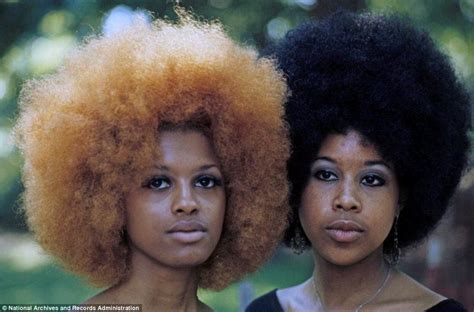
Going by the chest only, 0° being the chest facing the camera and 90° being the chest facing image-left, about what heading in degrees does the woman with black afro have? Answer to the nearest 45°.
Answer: approximately 0°

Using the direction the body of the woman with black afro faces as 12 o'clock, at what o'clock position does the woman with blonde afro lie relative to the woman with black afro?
The woman with blonde afro is roughly at 2 o'clock from the woman with black afro.
